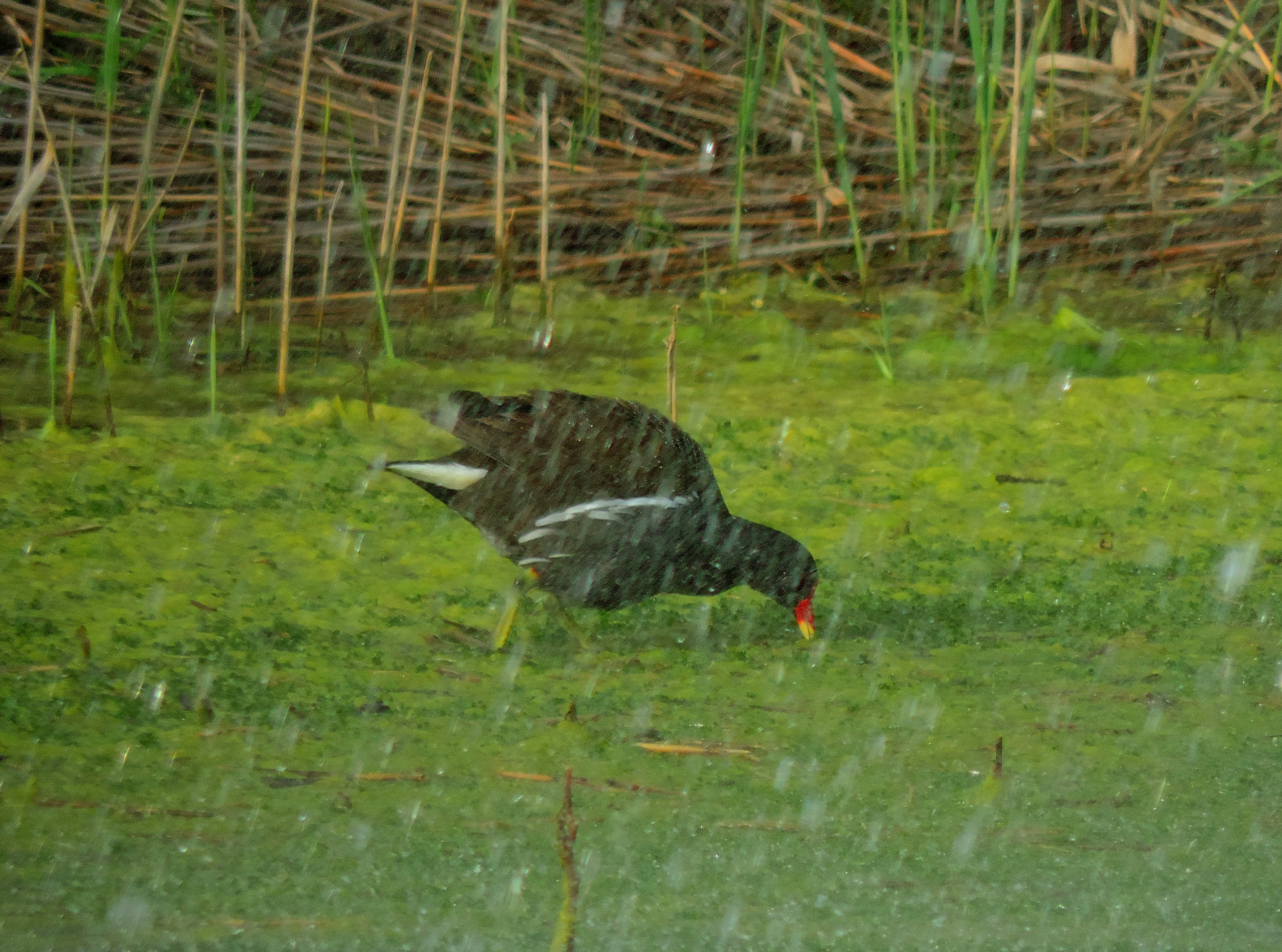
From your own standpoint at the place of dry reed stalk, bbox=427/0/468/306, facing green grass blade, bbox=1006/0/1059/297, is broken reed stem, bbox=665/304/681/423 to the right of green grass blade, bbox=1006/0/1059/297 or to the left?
right

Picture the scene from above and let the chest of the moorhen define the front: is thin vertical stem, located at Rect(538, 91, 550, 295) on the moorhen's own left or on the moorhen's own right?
on the moorhen's own left

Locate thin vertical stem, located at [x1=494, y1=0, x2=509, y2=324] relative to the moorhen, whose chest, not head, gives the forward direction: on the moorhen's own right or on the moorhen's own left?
on the moorhen's own left

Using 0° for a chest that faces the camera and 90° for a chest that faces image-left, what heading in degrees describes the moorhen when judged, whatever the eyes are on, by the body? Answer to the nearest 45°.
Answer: approximately 270°

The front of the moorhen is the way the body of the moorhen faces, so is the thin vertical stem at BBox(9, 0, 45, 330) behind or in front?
behind

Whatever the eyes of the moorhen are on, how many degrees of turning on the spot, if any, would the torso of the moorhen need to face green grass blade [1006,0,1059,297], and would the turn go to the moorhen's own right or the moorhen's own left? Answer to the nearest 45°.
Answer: approximately 45° to the moorhen's own left

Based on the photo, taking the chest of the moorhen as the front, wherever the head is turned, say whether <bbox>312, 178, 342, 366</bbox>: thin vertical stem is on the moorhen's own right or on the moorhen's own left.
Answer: on the moorhen's own left

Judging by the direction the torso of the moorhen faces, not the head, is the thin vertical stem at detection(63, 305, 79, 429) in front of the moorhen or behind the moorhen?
behind

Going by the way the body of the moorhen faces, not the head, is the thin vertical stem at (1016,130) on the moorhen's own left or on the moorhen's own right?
on the moorhen's own left
